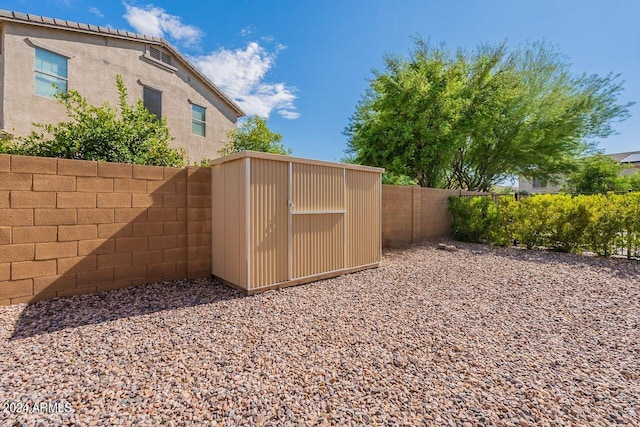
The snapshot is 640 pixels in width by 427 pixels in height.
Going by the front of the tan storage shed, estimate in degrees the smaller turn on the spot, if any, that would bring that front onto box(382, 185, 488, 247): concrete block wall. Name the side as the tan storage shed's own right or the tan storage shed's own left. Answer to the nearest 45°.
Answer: approximately 90° to the tan storage shed's own left

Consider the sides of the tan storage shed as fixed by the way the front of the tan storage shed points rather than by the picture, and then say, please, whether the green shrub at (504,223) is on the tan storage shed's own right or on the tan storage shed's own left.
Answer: on the tan storage shed's own left

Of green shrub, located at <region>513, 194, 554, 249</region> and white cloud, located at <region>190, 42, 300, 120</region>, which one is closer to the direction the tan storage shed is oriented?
the green shrub

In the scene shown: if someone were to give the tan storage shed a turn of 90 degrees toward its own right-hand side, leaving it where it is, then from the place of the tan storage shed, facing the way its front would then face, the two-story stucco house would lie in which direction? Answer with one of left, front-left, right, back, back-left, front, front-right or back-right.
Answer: right

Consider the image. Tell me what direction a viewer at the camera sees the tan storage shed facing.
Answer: facing the viewer and to the right of the viewer

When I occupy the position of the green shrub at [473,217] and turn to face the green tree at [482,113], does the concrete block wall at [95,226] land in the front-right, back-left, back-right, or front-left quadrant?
back-left

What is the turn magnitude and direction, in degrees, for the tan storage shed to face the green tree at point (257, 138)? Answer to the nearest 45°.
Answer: approximately 135° to its left

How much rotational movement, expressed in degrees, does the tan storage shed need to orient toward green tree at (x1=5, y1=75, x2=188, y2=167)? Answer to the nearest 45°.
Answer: approximately 135° to its right

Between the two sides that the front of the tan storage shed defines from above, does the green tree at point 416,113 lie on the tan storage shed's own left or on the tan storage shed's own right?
on the tan storage shed's own left

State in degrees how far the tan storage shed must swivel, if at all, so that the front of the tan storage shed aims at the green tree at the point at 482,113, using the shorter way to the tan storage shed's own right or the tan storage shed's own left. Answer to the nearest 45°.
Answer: approximately 90° to the tan storage shed's own left

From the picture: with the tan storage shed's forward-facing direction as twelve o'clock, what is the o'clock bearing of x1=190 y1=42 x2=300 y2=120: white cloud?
The white cloud is roughly at 7 o'clock from the tan storage shed.

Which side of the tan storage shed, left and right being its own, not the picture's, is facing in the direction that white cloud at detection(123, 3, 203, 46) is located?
back

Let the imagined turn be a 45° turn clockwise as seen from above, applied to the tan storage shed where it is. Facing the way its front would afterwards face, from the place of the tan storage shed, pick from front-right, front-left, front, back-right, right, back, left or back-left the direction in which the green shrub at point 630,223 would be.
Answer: left

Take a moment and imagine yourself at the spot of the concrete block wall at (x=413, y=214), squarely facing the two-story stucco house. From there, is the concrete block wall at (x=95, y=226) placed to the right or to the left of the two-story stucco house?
left

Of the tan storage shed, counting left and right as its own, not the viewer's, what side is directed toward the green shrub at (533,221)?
left

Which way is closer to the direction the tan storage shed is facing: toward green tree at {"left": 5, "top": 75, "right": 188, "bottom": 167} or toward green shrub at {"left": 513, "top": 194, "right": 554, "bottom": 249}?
the green shrub
